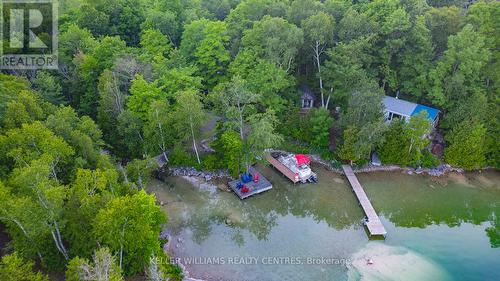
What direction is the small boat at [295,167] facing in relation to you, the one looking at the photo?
facing away from the viewer and to the left of the viewer

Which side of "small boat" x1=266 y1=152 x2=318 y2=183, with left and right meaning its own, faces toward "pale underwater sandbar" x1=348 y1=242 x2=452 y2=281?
back

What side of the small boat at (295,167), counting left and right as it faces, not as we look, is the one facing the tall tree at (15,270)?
left

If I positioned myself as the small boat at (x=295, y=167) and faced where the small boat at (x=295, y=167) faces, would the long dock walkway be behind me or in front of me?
behind

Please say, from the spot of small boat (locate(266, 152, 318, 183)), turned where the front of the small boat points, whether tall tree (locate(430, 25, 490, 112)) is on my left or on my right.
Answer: on my right

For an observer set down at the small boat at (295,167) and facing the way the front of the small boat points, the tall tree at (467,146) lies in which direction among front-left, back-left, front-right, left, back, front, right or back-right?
back-right

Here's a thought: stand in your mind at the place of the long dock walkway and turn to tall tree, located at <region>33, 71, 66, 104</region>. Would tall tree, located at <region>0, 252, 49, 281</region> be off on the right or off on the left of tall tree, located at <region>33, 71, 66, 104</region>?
left

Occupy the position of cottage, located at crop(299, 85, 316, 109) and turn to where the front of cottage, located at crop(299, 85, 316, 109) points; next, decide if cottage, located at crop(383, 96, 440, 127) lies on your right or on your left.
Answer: on your left

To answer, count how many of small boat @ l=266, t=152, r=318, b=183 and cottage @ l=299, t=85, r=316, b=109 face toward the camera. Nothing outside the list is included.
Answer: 1

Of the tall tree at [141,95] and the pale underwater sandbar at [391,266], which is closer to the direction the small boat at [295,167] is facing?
the tall tree

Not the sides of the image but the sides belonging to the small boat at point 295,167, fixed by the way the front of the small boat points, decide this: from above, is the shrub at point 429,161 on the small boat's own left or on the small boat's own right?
on the small boat's own right
